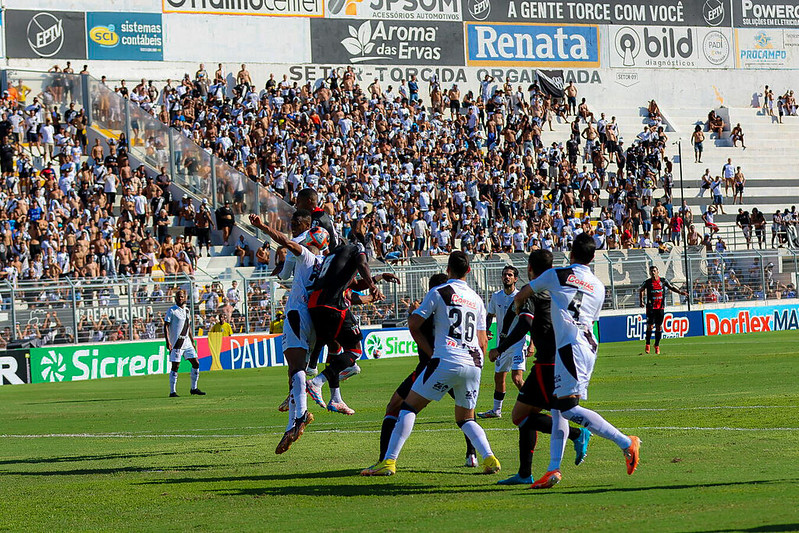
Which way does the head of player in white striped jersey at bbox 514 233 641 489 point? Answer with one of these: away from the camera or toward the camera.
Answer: away from the camera

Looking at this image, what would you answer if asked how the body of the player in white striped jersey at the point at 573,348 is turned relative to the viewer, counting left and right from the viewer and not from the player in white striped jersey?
facing away from the viewer and to the left of the viewer

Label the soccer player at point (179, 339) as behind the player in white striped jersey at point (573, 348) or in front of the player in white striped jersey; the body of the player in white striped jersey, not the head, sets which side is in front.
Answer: in front

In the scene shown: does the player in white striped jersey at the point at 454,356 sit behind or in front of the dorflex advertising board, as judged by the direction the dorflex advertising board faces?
in front

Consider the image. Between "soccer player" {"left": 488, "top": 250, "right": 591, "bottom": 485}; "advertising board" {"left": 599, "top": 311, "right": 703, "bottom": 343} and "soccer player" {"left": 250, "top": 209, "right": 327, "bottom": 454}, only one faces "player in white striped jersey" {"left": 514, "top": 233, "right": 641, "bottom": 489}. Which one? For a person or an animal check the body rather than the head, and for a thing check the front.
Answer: the advertising board

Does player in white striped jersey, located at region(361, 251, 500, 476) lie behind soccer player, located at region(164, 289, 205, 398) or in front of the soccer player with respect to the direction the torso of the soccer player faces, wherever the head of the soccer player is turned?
in front

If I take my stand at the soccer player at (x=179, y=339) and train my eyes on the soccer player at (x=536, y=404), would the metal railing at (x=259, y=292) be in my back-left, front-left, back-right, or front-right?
back-left

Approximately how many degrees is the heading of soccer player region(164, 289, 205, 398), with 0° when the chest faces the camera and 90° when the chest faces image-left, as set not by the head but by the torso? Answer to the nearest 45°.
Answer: approximately 315°

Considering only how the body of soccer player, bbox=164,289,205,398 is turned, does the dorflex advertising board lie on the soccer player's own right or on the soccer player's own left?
on the soccer player's own left

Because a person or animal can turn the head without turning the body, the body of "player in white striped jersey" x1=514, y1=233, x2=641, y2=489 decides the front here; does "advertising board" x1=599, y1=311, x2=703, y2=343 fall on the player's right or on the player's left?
on the player's right

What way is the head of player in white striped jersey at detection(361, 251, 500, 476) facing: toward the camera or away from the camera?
away from the camera
